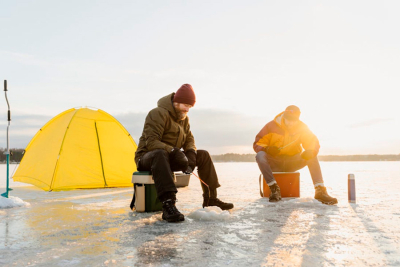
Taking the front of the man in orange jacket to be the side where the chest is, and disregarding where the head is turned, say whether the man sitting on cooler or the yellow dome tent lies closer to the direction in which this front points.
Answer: the man sitting on cooler

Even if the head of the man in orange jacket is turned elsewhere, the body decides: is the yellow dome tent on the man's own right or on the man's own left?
on the man's own right
